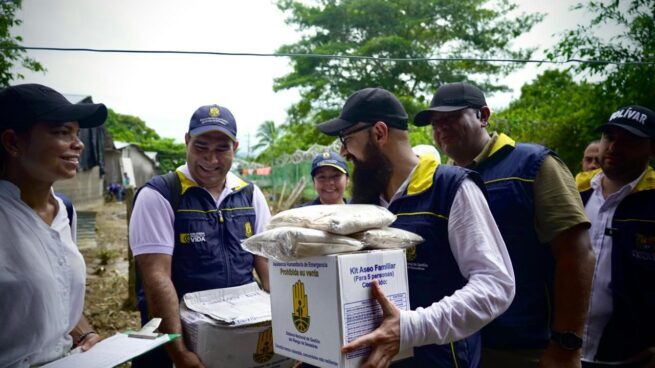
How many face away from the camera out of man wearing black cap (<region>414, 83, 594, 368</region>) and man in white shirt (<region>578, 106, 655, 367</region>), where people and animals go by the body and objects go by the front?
0

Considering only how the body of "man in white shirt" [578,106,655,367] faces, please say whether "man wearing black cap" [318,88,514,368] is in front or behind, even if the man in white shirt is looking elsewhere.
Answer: in front

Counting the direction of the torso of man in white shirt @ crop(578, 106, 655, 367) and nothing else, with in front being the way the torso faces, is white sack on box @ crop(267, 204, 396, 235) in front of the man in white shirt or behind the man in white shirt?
in front

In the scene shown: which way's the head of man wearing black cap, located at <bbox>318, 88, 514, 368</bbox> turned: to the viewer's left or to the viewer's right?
to the viewer's left

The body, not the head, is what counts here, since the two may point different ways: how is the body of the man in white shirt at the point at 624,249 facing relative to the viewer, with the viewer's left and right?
facing the viewer and to the left of the viewer

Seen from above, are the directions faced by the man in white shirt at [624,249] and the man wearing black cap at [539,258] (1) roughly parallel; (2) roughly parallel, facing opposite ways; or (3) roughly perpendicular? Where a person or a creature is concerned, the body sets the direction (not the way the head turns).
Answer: roughly parallel

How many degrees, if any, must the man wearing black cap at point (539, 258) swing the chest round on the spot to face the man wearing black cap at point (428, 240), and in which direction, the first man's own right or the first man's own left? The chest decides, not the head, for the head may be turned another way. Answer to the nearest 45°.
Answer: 0° — they already face them

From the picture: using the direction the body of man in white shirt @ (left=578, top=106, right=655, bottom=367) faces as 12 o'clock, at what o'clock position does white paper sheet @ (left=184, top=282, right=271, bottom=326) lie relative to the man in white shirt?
The white paper sheet is roughly at 12 o'clock from the man in white shirt.

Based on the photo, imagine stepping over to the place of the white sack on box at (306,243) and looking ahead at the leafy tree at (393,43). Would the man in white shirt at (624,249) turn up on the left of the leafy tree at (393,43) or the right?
right

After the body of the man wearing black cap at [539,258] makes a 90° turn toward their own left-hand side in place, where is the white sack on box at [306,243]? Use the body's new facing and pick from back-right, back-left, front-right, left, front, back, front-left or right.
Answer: right

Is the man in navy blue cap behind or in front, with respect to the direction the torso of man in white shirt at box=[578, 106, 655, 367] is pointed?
in front

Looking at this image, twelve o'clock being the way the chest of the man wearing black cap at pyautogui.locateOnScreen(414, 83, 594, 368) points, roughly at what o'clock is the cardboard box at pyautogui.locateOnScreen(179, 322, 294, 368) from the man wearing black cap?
The cardboard box is roughly at 1 o'clock from the man wearing black cap.

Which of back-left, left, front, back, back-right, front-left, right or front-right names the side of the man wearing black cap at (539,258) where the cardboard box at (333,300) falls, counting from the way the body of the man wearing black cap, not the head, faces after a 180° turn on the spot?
back

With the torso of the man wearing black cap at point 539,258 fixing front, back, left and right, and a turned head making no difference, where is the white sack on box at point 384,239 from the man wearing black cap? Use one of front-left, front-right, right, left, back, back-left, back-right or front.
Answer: front

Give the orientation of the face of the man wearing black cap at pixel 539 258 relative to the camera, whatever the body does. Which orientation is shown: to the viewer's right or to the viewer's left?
to the viewer's left
